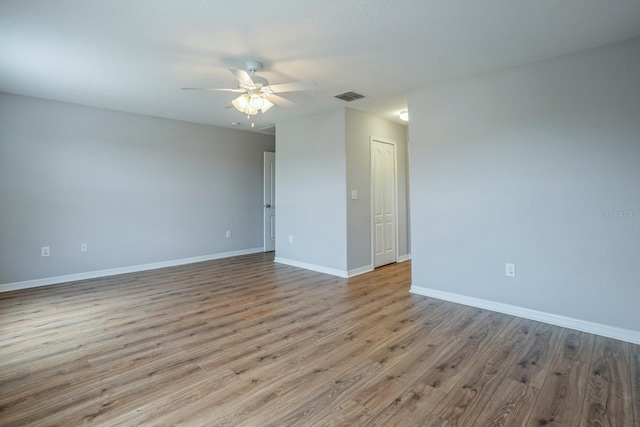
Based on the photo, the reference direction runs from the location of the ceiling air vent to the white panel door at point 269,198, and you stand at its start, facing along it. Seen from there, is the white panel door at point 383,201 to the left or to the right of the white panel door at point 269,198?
right

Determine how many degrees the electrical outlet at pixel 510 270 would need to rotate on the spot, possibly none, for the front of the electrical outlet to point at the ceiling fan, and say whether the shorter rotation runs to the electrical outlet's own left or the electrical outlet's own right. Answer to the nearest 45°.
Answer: approximately 45° to the electrical outlet's own right

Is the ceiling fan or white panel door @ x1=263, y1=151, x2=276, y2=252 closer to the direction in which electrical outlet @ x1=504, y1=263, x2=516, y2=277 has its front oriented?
the ceiling fan

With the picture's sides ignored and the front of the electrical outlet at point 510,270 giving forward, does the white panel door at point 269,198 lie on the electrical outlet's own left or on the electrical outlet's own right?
on the electrical outlet's own right

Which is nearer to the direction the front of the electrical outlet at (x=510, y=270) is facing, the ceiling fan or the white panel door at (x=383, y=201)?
the ceiling fan

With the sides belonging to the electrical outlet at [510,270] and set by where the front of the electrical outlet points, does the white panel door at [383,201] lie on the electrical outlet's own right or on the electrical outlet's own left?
on the electrical outlet's own right
